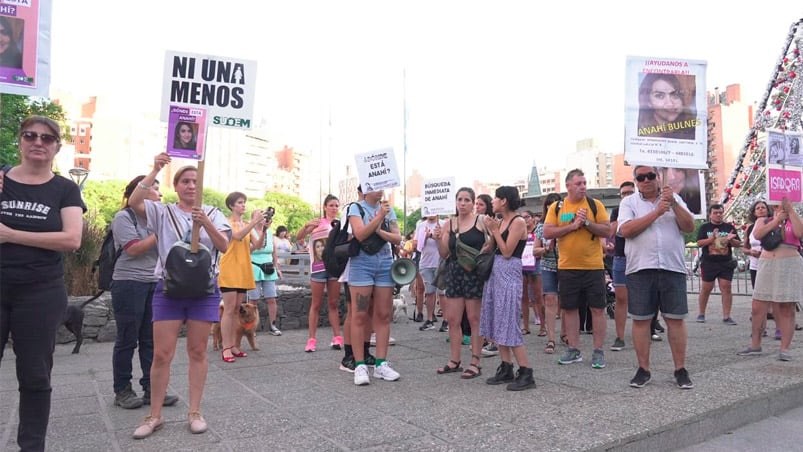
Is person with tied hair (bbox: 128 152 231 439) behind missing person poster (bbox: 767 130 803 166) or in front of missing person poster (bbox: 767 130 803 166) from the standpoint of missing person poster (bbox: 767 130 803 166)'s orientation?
in front

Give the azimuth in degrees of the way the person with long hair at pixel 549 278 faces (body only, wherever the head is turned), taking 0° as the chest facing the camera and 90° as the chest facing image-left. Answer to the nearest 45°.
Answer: approximately 315°

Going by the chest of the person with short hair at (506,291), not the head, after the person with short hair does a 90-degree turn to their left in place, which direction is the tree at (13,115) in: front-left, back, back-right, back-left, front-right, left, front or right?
back-right

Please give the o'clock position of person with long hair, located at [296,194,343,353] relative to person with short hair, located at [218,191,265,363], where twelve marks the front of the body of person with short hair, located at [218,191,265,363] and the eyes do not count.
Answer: person with long hair, located at [296,194,343,353] is roughly at 10 o'clock from person with short hair, located at [218,191,265,363].

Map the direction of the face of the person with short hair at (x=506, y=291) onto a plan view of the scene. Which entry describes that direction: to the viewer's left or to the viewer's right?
to the viewer's left

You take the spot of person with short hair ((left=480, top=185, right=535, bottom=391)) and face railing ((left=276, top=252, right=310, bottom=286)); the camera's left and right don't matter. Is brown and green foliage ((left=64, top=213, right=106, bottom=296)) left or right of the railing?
left

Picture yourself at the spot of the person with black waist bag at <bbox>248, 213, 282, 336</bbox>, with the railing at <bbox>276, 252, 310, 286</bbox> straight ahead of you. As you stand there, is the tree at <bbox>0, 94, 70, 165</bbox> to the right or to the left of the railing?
left

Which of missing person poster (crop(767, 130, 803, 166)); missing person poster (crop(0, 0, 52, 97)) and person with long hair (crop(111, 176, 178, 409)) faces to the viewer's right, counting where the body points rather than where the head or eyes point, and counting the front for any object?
the person with long hair

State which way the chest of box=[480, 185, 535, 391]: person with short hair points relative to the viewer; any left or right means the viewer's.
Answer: facing to the left of the viewer

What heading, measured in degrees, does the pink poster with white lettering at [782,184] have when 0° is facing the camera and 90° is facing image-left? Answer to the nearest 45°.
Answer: approximately 0°
